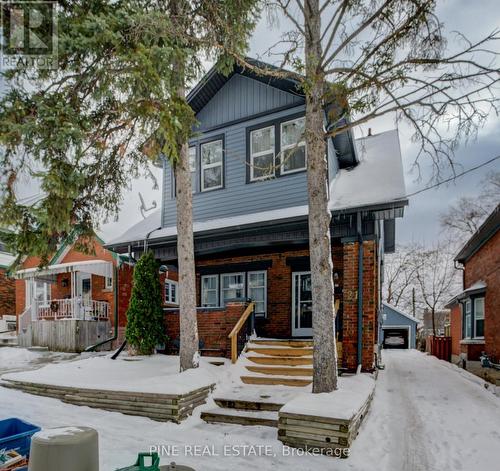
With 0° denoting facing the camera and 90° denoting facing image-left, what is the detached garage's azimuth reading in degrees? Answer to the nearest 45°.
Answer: approximately 0°

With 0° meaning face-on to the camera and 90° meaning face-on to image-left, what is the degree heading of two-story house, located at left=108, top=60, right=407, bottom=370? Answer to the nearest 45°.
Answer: approximately 45°

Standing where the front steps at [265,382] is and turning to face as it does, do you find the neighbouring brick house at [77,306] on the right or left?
on its right

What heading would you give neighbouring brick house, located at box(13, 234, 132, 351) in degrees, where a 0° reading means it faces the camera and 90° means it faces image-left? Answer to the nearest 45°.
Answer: approximately 45°
